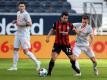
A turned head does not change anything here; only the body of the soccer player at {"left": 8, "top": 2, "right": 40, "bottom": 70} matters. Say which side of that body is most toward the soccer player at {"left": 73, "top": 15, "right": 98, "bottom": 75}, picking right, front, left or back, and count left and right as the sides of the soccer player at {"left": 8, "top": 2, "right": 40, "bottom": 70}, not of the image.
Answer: left

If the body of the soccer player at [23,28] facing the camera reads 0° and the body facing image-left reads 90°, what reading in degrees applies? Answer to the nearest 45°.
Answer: approximately 45°
